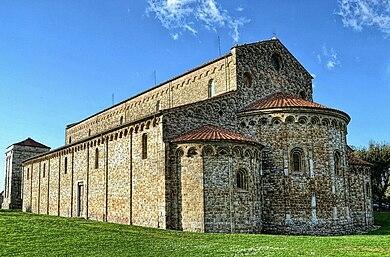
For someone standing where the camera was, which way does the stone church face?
facing away from the viewer and to the left of the viewer
